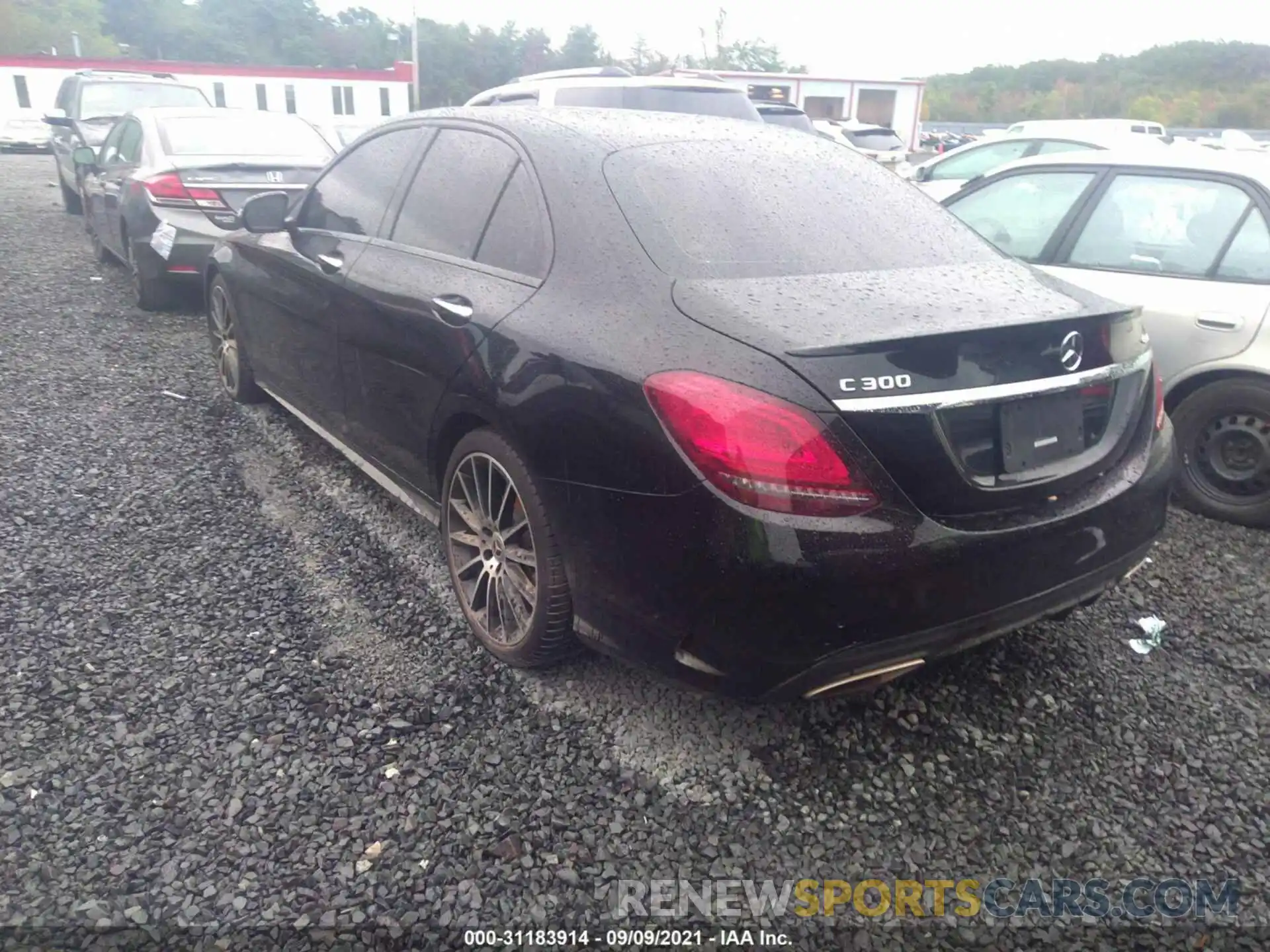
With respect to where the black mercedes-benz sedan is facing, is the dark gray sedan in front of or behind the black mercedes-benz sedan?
in front

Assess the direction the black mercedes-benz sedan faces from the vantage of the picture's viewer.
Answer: facing away from the viewer and to the left of the viewer

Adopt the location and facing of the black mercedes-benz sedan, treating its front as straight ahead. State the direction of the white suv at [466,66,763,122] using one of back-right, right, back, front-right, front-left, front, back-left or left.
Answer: front-right
